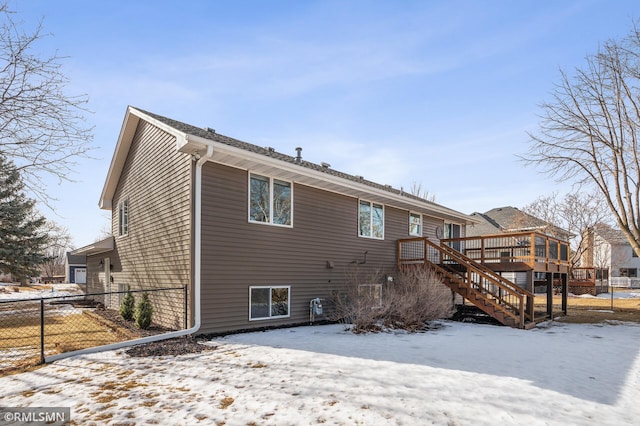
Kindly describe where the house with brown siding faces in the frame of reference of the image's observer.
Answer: facing away from the viewer and to the left of the viewer

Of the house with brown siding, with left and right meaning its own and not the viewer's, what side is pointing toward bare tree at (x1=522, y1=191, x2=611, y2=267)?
right

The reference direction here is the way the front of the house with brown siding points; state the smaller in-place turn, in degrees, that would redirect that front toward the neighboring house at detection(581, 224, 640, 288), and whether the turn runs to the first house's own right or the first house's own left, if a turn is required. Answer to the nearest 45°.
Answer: approximately 90° to the first house's own right

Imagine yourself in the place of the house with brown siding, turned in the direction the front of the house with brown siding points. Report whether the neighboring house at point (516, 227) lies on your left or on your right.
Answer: on your right
